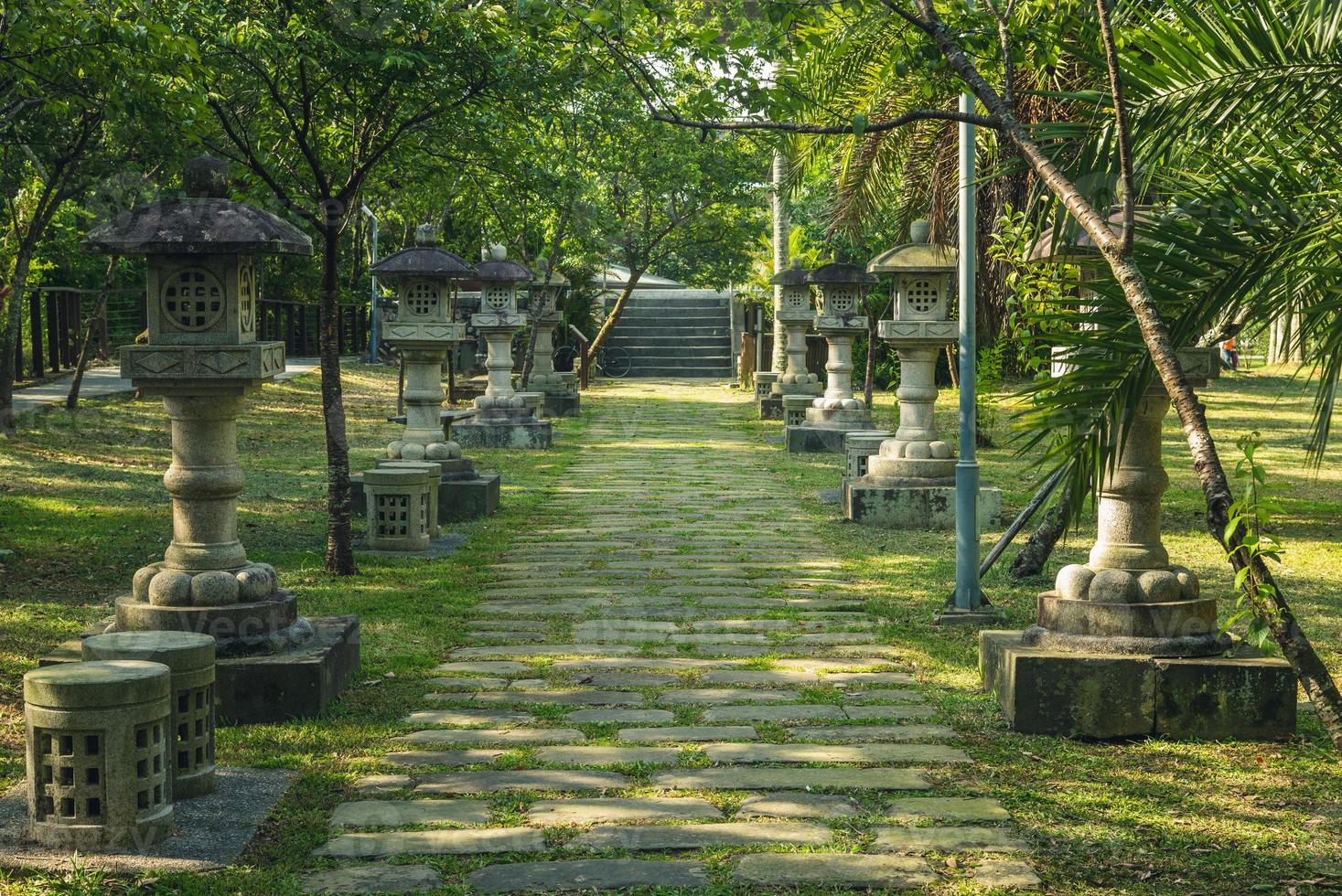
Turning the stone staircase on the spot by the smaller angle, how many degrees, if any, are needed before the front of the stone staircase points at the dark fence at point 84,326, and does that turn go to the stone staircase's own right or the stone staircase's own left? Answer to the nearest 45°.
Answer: approximately 45° to the stone staircase's own right

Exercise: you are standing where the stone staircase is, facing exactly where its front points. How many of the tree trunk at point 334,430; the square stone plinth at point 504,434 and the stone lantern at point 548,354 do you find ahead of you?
3

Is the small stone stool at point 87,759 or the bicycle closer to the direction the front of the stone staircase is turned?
the small stone stool

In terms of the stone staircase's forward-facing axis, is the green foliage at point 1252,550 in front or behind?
in front

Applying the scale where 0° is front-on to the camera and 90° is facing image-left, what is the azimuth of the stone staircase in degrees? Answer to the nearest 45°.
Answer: approximately 0°

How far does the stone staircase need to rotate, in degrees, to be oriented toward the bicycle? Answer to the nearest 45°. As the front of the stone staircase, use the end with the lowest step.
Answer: approximately 45° to its right

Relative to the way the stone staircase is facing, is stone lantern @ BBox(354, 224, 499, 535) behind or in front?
in front

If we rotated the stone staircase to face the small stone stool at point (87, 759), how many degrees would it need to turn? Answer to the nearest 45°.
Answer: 0° — it already faces it

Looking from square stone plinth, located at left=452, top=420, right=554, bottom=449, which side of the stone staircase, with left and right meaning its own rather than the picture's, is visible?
front

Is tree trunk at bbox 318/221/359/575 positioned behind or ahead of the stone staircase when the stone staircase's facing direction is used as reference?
ahead

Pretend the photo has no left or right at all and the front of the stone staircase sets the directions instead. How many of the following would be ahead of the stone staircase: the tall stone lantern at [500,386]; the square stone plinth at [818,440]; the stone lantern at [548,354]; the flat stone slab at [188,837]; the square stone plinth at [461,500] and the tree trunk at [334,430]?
6

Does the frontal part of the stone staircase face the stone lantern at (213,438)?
yes

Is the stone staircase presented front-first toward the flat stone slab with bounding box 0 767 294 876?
yes

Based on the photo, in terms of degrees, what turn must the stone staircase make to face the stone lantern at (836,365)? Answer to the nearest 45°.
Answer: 0° — it already faces it

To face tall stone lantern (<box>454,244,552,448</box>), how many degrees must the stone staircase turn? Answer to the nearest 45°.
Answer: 0° — it already faces it

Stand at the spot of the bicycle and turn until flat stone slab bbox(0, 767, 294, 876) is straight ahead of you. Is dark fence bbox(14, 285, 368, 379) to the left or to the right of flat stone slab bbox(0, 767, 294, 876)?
right
